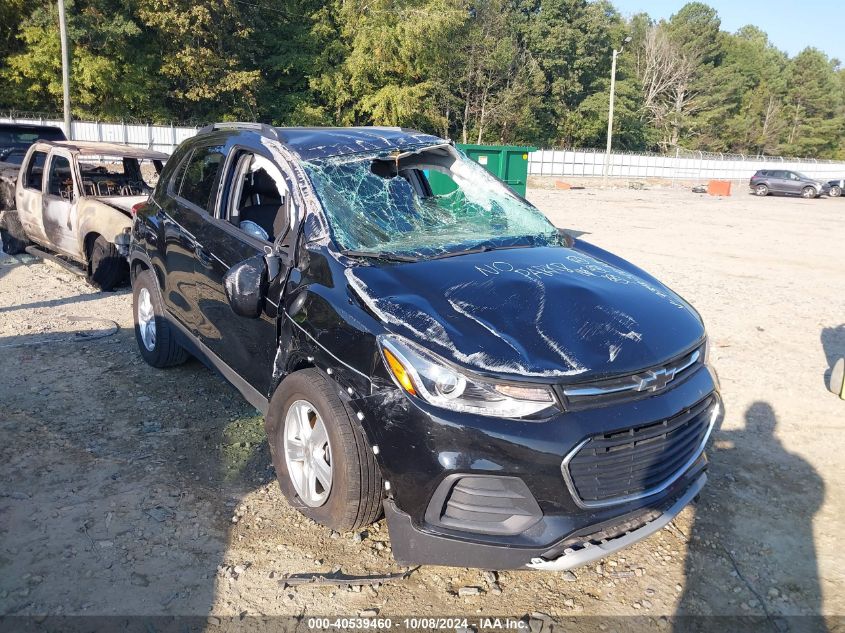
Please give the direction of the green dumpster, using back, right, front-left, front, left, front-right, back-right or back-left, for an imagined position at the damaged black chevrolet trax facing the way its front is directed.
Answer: back-left

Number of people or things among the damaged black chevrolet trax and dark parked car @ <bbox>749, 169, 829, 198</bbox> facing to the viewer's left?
0

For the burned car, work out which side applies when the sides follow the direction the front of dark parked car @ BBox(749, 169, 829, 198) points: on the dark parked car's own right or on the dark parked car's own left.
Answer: on the dark parked car's own right

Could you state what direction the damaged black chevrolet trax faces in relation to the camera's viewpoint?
facing the viewer and to the right of the viewer

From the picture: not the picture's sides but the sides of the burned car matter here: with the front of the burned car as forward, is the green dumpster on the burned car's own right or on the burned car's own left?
on the burned car's own left

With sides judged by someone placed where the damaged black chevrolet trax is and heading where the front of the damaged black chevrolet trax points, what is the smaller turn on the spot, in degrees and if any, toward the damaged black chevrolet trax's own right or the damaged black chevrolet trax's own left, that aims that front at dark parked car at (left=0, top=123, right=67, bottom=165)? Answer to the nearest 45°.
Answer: approximately 180°

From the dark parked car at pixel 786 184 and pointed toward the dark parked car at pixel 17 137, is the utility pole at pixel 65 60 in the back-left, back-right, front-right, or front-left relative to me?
front-right

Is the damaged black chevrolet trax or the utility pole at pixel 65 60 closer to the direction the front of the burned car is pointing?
the damaged black chevrolet trax

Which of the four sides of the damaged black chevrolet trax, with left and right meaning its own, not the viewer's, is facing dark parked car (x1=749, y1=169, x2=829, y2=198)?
left

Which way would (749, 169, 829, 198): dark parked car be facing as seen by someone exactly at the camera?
facing to the right of the viewer

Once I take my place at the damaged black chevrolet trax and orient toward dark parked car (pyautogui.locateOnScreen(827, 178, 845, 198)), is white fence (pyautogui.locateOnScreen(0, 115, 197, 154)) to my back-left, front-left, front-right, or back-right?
front-left

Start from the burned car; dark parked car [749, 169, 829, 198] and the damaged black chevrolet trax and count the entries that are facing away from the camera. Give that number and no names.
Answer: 0

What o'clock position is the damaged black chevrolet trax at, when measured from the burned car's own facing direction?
The damaged black chevrolet trax is roughly at 1 o'clock from the burned car.

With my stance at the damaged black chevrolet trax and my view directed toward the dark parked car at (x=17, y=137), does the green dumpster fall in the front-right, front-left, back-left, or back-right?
front-right

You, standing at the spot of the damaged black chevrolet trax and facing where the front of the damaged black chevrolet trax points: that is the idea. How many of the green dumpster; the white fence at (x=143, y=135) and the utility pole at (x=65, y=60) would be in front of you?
0
